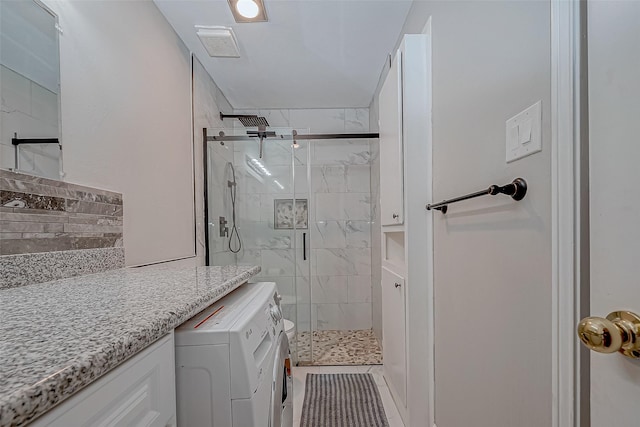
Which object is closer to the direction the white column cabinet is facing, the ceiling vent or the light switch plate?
the ceiling vent

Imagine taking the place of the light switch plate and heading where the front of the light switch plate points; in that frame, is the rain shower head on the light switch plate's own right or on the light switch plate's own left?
on the light switch plate's own right

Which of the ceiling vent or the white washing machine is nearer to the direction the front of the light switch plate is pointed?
the white washing machine

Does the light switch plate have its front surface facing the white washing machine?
yes

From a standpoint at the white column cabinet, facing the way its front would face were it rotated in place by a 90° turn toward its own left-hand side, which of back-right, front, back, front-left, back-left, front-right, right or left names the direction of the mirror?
front-right

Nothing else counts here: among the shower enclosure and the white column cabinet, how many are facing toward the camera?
1

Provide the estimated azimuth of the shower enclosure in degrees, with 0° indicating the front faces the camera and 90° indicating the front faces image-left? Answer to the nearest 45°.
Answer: approximately 0°

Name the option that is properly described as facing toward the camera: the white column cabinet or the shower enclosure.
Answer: the shower enclosure

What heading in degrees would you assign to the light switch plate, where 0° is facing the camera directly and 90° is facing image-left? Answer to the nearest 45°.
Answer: approximately 45°

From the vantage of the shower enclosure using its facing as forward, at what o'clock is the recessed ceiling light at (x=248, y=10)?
The recessed ceiling light is roughly at 12 o'clock from the shower enclosure.

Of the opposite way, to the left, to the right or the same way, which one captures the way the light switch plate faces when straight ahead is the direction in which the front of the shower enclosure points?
to the right

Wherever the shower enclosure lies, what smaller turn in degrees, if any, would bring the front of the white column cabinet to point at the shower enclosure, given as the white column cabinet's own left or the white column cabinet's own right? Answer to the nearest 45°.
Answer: approximately 45° to the white column cabinet's own right

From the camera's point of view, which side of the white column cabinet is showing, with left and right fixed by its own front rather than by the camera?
left

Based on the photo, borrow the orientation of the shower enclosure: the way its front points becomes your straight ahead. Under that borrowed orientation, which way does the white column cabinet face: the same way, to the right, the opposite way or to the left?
to the right
